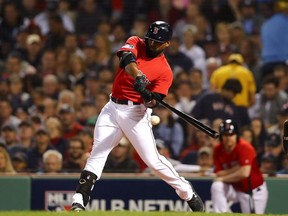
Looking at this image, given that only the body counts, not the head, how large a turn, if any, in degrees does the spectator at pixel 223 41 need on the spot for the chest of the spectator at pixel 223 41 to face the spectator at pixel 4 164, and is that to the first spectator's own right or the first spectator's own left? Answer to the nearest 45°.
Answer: approximately 45° to the first spectator's own right

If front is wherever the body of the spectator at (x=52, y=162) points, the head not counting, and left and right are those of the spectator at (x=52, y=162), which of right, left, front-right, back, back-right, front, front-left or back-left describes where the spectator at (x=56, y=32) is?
back

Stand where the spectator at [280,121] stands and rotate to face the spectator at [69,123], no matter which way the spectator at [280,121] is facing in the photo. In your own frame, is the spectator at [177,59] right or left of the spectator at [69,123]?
right

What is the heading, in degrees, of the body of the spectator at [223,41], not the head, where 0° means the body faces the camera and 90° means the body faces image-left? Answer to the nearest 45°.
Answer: approximately 0°

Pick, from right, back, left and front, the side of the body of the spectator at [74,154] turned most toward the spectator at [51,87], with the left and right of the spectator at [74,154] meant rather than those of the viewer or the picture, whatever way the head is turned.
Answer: back

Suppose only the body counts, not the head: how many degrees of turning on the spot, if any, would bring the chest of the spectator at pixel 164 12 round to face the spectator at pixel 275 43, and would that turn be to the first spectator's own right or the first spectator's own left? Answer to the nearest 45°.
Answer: approximately 45° to the first spectator's own left

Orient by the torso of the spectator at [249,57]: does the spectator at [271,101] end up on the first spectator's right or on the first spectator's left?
on the first spectator's left

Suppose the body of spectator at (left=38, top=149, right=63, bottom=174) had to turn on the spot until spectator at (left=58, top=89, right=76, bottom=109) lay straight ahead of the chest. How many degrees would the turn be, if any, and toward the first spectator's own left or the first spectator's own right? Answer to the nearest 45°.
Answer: approximately 180°

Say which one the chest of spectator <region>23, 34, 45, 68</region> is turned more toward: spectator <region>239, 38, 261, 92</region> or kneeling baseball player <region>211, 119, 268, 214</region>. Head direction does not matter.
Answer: the kneeling baseball player
